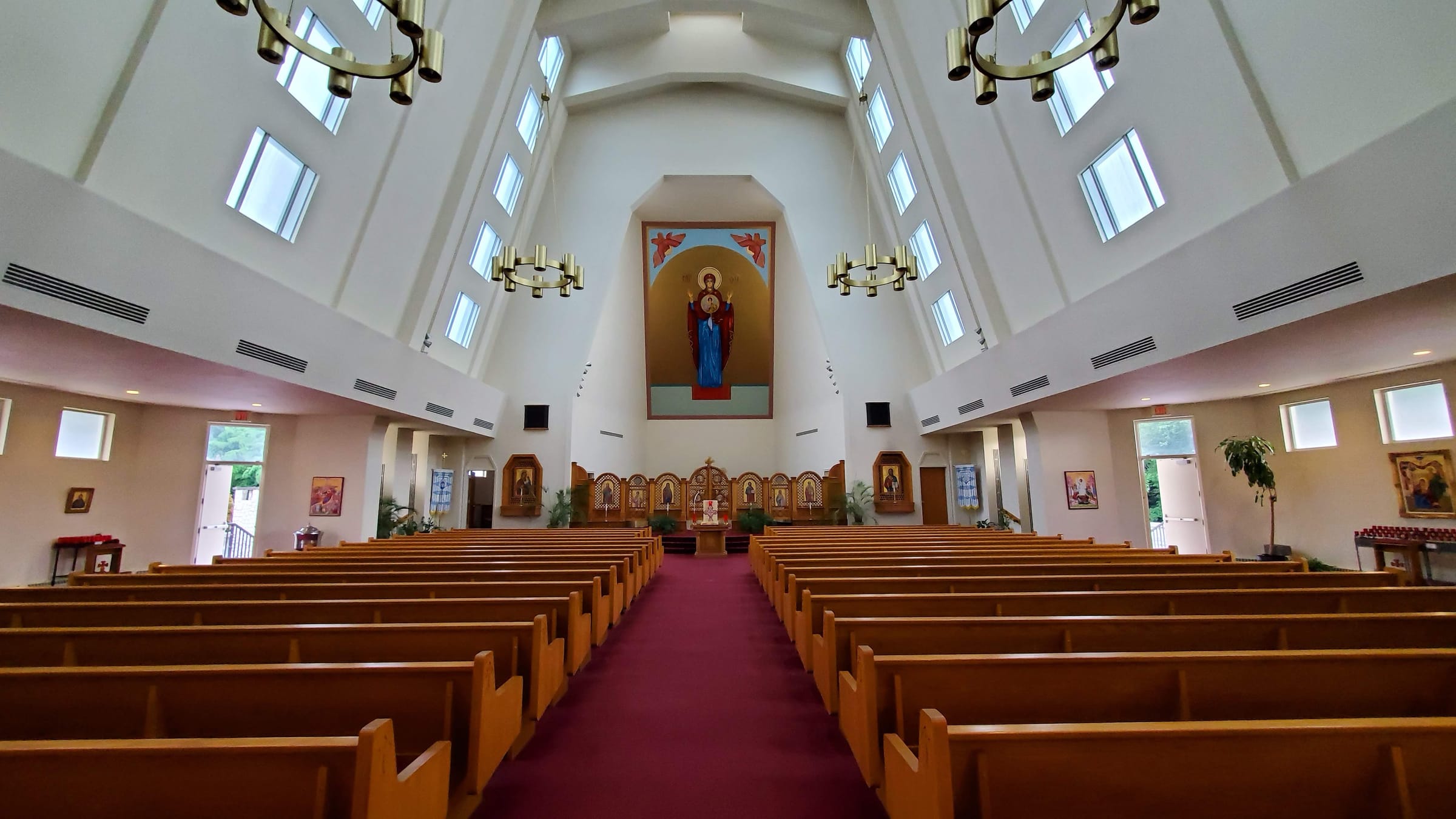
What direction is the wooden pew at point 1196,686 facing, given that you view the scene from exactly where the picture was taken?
facing away from the viewer

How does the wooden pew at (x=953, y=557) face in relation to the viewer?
away from the camera

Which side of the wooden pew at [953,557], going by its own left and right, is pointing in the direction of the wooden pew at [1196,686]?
back

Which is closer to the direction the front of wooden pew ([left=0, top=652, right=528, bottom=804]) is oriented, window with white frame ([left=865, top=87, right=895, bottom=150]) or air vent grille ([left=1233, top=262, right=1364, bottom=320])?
the window with white frame

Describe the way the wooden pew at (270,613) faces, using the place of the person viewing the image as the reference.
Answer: facing away from the viewer

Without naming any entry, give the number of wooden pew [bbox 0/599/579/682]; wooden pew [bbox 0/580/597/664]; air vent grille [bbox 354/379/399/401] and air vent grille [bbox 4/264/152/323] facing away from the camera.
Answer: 2

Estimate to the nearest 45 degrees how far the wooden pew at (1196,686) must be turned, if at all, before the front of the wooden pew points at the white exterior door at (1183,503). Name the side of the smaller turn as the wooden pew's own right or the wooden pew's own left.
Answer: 0° — it already faces it

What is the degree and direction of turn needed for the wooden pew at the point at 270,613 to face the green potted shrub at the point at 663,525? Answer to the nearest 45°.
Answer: approximately 45° to its right

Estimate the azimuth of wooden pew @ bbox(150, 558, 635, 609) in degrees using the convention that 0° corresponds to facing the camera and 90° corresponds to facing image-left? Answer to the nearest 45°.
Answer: approximately 180°

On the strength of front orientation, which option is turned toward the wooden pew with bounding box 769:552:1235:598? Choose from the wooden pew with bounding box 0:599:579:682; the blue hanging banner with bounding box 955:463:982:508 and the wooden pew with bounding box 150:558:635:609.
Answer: the blue hanging banner

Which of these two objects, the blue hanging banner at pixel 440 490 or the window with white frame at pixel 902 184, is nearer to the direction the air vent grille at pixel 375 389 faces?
the window with white frame

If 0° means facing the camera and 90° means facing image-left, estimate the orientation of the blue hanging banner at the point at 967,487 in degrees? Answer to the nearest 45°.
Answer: approximately 0°

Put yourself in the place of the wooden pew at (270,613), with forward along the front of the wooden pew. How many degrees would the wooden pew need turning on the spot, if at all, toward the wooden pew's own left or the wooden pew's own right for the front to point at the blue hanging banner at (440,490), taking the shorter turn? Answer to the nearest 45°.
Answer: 0° — it already faces it

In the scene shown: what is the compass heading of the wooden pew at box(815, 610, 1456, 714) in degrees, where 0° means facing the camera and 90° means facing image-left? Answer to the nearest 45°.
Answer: approximately 180°
